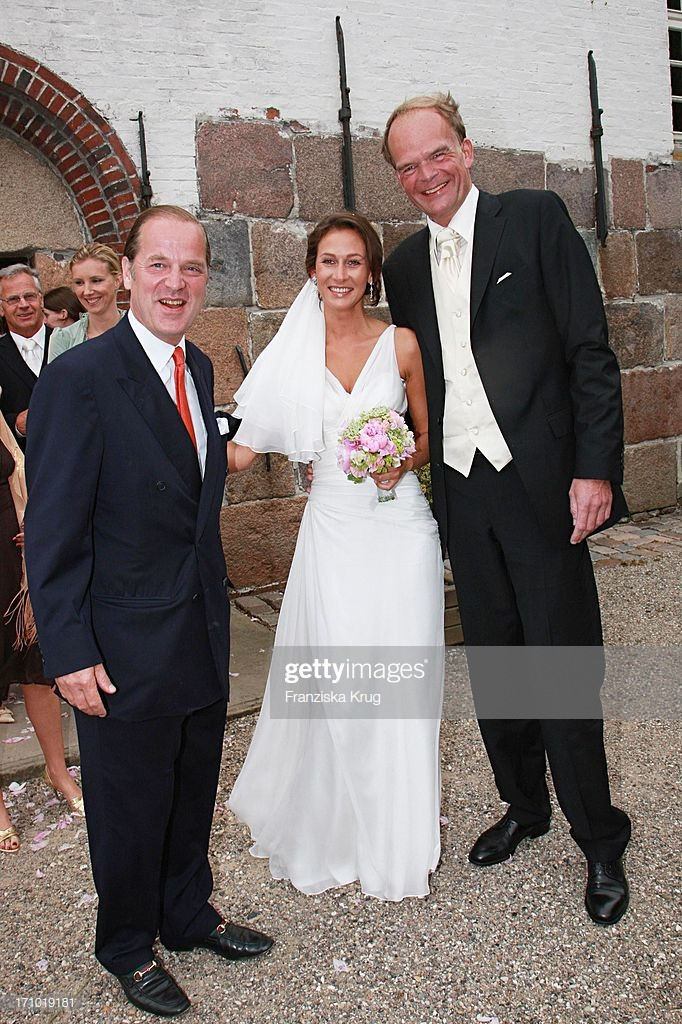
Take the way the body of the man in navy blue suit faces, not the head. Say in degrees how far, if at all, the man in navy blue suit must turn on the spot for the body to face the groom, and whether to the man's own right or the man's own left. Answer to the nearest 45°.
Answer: approximately 45° to the man's own left

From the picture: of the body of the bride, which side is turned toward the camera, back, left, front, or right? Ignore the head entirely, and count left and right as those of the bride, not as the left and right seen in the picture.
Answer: front

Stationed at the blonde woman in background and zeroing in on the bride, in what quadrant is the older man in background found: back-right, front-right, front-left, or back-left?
back-right

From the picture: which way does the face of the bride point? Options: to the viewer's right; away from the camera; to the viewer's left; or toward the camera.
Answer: toward the camera

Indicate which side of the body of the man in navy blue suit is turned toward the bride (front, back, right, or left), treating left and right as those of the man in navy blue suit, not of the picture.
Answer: left

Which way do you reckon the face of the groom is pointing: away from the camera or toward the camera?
toward the camera

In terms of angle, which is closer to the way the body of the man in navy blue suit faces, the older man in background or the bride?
the bride

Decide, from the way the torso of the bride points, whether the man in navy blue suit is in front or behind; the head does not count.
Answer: in front

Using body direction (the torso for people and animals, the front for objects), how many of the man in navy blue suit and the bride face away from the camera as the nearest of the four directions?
0

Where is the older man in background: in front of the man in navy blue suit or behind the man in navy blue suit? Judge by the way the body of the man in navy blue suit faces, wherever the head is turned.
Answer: behind

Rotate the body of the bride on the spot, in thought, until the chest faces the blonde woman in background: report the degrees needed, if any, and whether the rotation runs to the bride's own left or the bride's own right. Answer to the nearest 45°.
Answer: approximately 135° to the bride's own right

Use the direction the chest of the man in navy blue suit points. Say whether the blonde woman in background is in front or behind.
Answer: behind
